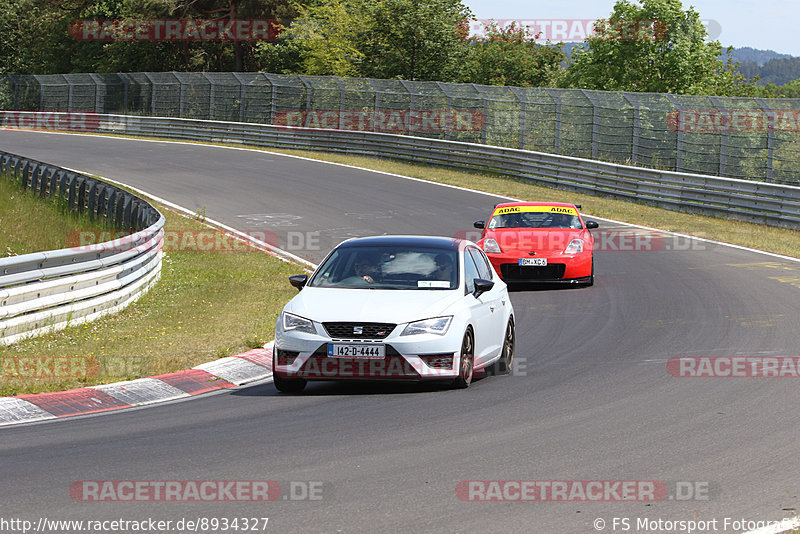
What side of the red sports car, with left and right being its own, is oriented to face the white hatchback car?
front

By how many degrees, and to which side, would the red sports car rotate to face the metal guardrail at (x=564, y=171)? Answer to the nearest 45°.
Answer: approximately 180°

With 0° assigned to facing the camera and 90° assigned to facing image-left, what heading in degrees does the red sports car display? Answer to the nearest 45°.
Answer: approximately 0°

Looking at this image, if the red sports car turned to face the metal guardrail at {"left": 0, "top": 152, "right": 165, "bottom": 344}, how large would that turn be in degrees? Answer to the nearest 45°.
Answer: approximately 45° to its right

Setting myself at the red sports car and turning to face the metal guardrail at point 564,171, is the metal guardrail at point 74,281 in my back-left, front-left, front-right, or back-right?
back-left

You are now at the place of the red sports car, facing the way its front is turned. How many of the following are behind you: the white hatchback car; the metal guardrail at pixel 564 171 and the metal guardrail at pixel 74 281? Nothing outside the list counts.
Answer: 1

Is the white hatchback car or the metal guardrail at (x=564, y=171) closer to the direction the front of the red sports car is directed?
the white hatchback car
